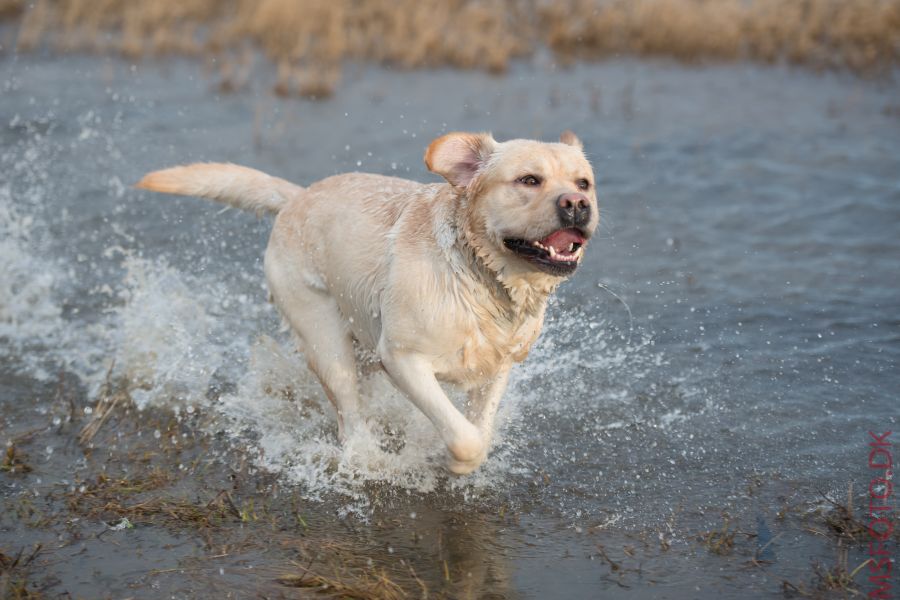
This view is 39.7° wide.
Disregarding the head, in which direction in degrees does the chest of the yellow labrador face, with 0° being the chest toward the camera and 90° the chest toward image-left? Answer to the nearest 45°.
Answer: approximately 315°
